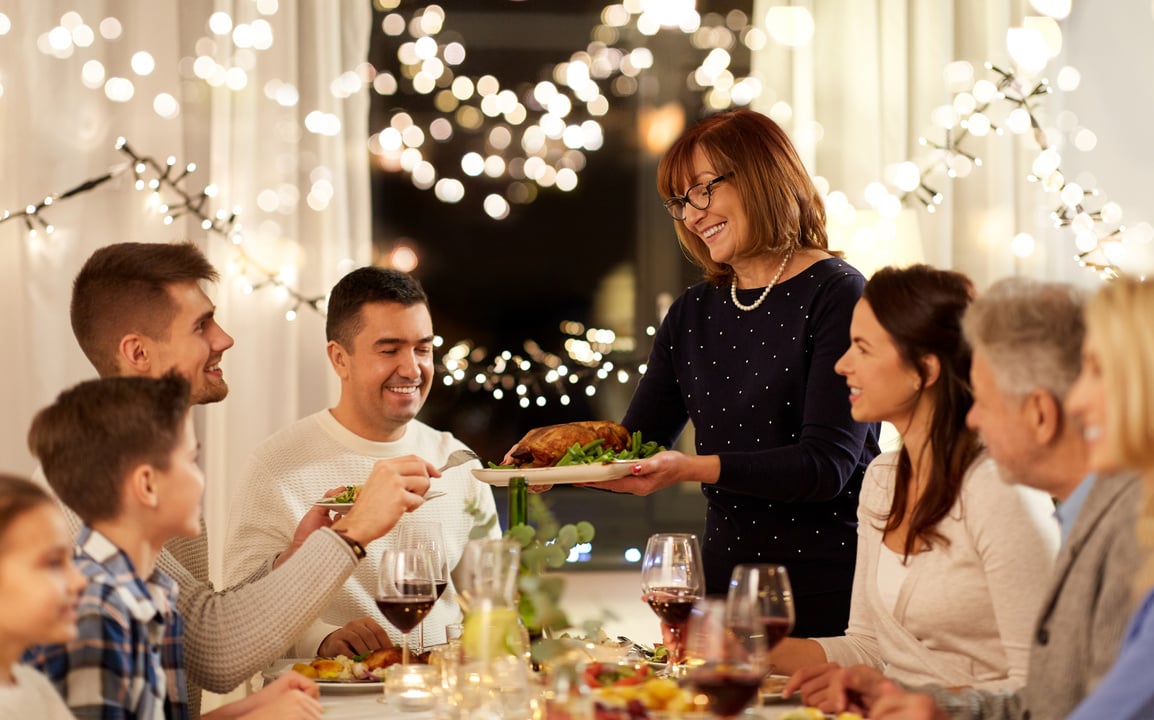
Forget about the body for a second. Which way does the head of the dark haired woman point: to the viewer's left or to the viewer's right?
to the viewer's left

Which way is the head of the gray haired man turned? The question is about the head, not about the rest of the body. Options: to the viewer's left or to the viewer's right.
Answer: to the viewer's left

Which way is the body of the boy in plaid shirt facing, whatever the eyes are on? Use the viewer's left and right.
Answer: facing to the right of the viewer

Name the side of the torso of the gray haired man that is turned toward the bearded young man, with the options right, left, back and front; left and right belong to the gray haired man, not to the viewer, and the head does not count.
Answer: front

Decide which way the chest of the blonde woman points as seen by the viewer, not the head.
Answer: to the viewer's left

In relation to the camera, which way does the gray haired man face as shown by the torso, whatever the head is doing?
to the viewer's left

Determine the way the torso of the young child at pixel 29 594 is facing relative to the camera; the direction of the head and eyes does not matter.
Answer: to the viewer's right

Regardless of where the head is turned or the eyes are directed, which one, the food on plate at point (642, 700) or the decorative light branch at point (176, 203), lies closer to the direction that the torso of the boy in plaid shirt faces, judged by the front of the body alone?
the food on plate

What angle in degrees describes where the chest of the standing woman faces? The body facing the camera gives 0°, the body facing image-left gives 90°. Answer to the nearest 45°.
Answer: approximately 45°

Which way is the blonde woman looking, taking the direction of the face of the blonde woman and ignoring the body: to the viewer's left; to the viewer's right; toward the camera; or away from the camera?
to the viewer's left

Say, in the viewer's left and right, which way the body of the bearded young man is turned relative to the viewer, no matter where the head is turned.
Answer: facing to the right of the viewer

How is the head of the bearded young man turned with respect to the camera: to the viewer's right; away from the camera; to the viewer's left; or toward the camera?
to the viewer's right

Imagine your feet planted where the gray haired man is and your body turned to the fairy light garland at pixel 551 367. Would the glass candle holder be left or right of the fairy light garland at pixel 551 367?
left
